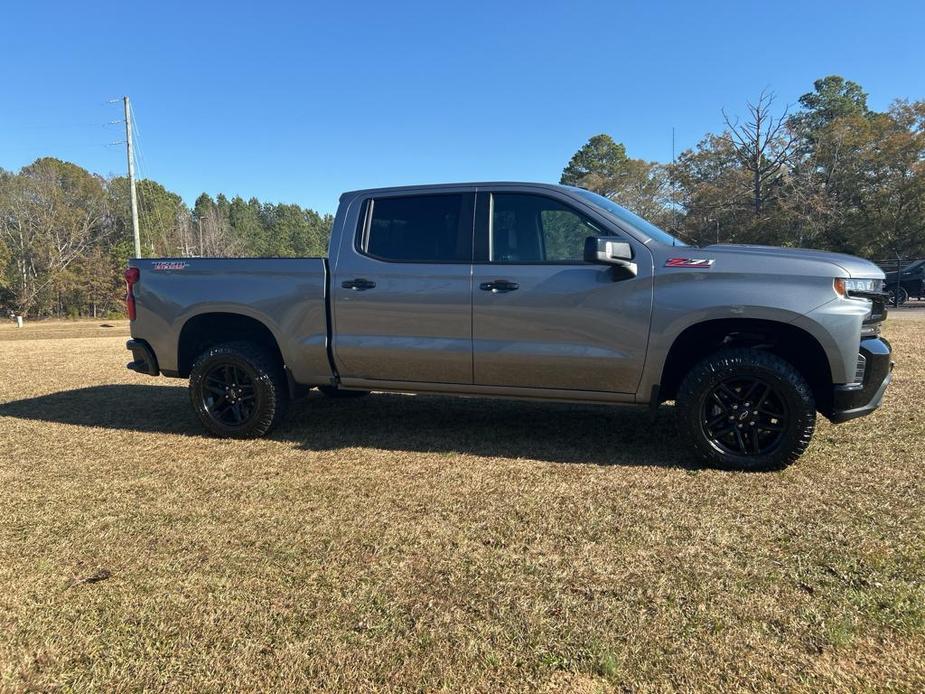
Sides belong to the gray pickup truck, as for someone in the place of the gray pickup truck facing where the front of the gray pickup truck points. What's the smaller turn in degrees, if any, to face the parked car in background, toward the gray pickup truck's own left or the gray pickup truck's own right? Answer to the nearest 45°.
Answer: approximately 45° to the gray pickup truck's own left

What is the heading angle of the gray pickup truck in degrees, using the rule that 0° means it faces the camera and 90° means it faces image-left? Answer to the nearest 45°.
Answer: approximately 270°
